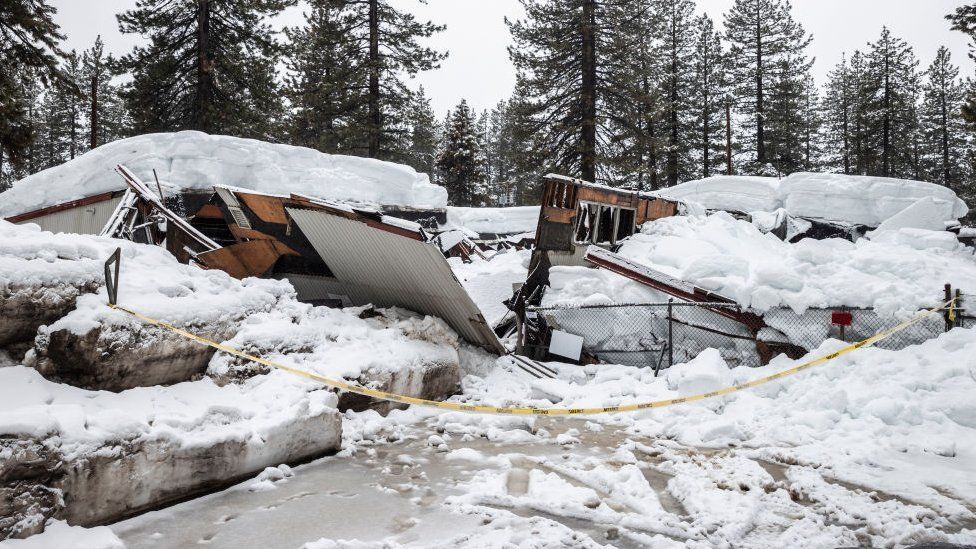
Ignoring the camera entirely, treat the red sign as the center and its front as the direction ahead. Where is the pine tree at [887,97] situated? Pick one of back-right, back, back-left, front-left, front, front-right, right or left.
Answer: back

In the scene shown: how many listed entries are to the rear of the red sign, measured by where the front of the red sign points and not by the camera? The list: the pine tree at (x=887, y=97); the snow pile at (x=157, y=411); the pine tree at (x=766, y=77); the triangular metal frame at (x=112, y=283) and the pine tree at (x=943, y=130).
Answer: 3

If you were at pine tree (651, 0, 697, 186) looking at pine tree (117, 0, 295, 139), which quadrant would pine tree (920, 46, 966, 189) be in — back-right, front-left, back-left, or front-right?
back-left

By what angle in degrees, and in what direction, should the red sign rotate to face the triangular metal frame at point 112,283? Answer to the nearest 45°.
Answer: approximately 45° to its right

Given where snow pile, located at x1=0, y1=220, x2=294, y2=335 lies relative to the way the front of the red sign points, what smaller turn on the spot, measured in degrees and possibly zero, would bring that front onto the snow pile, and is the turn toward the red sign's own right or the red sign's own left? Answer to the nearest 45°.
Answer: approximately 45° to the red sign's own right

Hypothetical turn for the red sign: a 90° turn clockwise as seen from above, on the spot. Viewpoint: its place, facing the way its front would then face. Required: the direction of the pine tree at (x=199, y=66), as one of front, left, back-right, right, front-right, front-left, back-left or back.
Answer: front

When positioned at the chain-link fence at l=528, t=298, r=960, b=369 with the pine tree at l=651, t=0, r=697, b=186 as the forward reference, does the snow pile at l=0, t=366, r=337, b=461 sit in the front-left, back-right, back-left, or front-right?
back-left

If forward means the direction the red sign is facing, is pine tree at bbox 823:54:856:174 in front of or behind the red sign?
behind

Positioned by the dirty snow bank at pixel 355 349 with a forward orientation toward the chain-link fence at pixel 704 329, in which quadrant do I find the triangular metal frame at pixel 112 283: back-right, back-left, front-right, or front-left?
back-left

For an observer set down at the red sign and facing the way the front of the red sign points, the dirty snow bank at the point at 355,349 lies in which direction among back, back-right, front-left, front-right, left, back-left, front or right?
front-right

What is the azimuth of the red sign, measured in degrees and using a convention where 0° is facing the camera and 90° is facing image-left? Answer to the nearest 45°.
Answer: approximately 0°

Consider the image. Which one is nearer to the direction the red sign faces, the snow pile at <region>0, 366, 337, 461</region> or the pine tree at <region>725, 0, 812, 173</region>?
the snow pile

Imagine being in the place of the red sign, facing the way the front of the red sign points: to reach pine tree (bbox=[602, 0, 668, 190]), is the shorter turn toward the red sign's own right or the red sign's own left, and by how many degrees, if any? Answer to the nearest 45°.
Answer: approximately 135° to the red sign's own right

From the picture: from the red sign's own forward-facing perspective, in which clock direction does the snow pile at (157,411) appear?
The snow pile is roughly at 1 o'clock from the red sign.

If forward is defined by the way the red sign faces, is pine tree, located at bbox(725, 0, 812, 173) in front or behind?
behind
